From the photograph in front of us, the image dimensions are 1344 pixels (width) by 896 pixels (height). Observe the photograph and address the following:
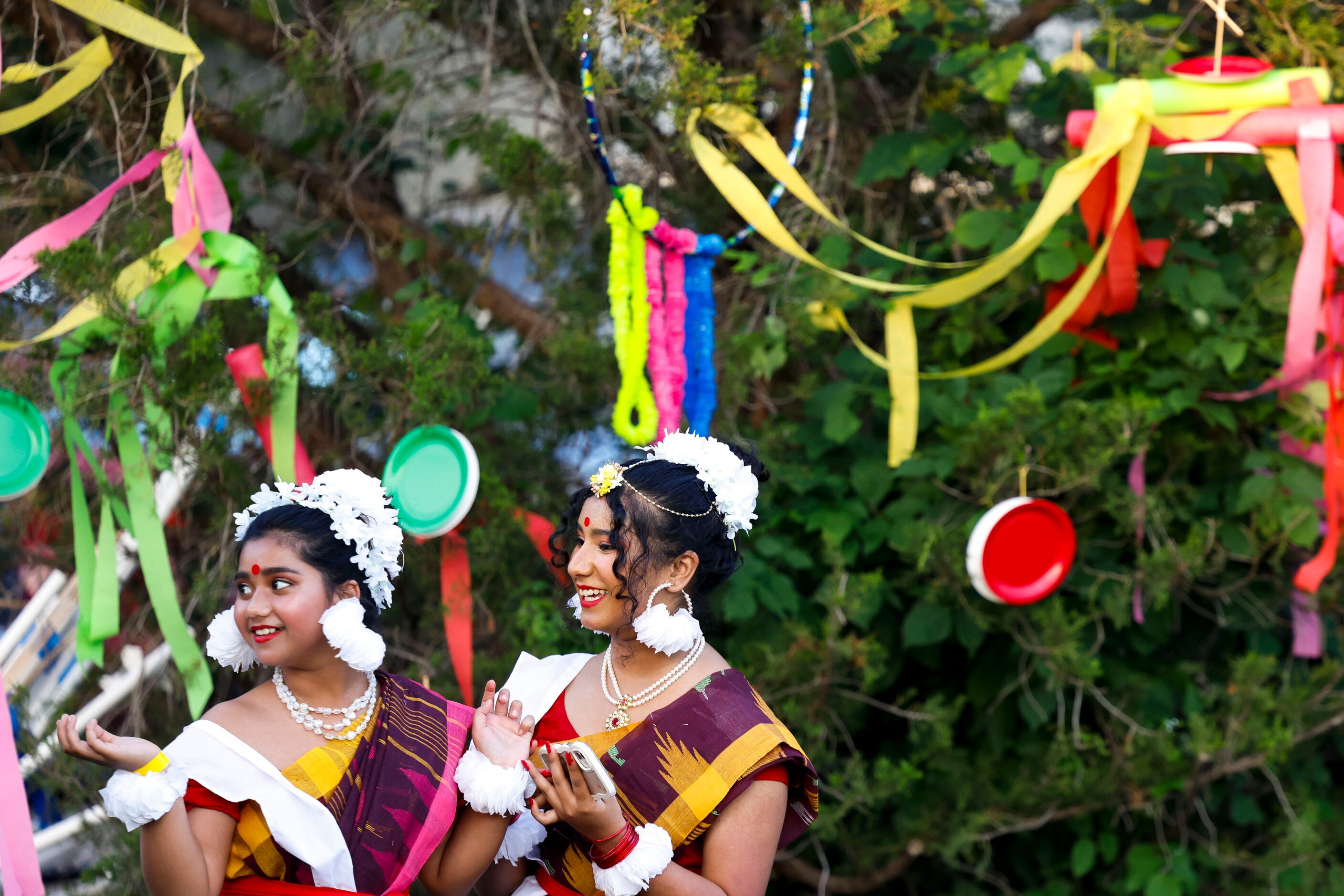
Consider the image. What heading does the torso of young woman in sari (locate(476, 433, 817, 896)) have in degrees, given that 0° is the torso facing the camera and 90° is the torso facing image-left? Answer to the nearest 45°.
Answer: approximately 45°

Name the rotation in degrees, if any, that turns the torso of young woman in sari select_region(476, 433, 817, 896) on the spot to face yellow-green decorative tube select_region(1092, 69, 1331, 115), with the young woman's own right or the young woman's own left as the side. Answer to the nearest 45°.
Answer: approximately 180°

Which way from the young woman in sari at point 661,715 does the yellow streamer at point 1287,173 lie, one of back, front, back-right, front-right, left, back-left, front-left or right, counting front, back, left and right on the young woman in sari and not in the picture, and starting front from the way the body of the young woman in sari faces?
back

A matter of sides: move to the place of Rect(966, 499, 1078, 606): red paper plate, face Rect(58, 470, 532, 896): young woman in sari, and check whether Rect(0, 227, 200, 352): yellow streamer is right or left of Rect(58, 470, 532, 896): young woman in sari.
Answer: right

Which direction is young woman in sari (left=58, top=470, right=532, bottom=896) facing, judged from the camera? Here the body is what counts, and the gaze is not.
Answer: toward the camera

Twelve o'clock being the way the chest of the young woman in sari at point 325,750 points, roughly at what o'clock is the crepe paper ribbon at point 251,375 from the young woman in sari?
The crepe paper ribbon is roughly at 6 o'clock from the young woman in sari.

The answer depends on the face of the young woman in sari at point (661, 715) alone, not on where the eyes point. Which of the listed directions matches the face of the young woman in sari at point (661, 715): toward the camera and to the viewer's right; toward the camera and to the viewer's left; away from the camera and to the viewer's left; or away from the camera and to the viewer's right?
toward the camera and to the viewer's left

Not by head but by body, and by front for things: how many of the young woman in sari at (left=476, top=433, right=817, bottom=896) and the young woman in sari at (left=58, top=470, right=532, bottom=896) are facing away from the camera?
0

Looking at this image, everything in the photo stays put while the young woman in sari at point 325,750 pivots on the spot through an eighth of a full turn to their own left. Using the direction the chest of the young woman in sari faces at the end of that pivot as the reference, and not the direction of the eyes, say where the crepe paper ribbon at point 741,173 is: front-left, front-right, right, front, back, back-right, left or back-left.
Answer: left

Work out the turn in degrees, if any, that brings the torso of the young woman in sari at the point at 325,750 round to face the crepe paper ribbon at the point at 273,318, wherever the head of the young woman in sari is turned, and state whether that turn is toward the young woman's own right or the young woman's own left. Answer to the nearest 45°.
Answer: approximately 180°

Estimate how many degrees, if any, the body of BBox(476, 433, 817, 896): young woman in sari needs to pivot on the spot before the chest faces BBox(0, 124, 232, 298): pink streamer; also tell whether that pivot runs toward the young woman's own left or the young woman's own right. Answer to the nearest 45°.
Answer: approximately 90° to the young woman's own right
